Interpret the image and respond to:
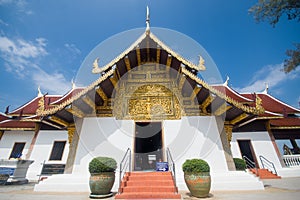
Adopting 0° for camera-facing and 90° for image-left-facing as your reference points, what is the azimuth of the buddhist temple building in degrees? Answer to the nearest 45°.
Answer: approximately 0°

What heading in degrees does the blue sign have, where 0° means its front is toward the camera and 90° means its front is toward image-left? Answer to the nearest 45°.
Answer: approximately 0°

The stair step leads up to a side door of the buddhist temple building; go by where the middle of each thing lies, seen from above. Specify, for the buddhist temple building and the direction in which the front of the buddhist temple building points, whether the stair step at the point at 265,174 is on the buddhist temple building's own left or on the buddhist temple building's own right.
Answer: on the buddhist temple building's own left

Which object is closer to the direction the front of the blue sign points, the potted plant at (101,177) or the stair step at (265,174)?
the potted plant

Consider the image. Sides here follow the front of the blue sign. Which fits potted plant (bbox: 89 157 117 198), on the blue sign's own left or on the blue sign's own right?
on the blue sign's own right

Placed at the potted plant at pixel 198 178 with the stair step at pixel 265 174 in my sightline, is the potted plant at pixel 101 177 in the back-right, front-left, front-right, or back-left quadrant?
back-left

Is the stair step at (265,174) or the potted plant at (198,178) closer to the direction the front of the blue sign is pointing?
the potted plant

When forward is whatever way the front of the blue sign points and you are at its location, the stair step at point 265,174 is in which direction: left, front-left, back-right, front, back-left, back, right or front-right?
back-left
